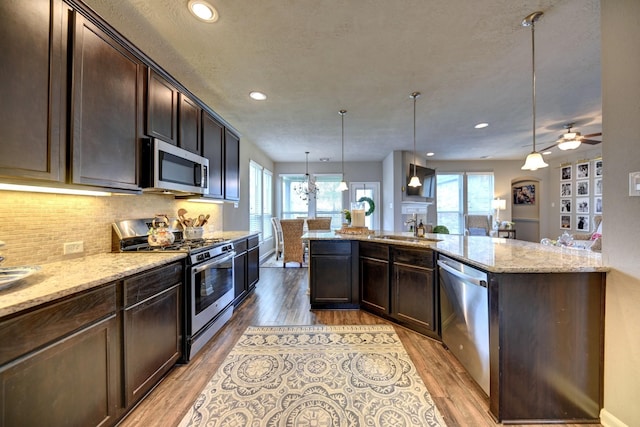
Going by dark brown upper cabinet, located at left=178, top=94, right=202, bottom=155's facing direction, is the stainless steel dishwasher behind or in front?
in front

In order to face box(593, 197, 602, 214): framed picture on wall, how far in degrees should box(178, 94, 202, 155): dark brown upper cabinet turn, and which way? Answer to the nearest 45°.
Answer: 0° — it already faces it

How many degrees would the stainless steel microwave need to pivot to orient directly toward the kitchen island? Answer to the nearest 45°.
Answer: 0° — it already faces it

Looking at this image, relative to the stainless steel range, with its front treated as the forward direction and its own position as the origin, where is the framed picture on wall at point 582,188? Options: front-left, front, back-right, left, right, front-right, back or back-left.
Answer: front-left

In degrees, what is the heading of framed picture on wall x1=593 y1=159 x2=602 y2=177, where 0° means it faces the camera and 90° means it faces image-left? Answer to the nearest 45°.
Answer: approximately 45°

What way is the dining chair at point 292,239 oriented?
away from the camera

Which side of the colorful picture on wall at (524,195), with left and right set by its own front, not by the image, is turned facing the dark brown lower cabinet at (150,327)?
front

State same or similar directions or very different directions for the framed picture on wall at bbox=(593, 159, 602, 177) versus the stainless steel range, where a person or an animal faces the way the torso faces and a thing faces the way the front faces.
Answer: very different directions

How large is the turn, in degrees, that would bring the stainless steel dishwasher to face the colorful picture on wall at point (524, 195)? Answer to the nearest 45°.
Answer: approximately 135° to its right

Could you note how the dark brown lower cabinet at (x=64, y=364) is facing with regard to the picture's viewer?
facing the viewer and to the right of the viewer

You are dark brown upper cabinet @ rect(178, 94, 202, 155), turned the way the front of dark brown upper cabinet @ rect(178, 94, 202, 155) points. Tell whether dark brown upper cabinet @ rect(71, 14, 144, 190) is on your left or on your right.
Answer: on your right

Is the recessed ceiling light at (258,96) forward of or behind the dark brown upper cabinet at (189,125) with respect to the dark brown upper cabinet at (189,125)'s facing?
forward
